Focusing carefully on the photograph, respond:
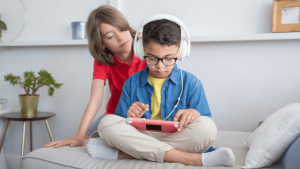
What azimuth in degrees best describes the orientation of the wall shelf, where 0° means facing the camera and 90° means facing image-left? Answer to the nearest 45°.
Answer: approximately 0°

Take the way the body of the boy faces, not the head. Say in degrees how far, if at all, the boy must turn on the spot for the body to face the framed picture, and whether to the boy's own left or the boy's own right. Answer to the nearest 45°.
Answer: approximately 135° to the boy's own left

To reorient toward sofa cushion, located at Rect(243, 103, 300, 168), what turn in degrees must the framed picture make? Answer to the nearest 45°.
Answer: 0° — it already faces it

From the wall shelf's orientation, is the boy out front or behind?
out front

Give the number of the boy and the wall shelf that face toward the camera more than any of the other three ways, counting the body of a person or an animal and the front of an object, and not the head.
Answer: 2

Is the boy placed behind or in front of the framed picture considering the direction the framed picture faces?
in front
